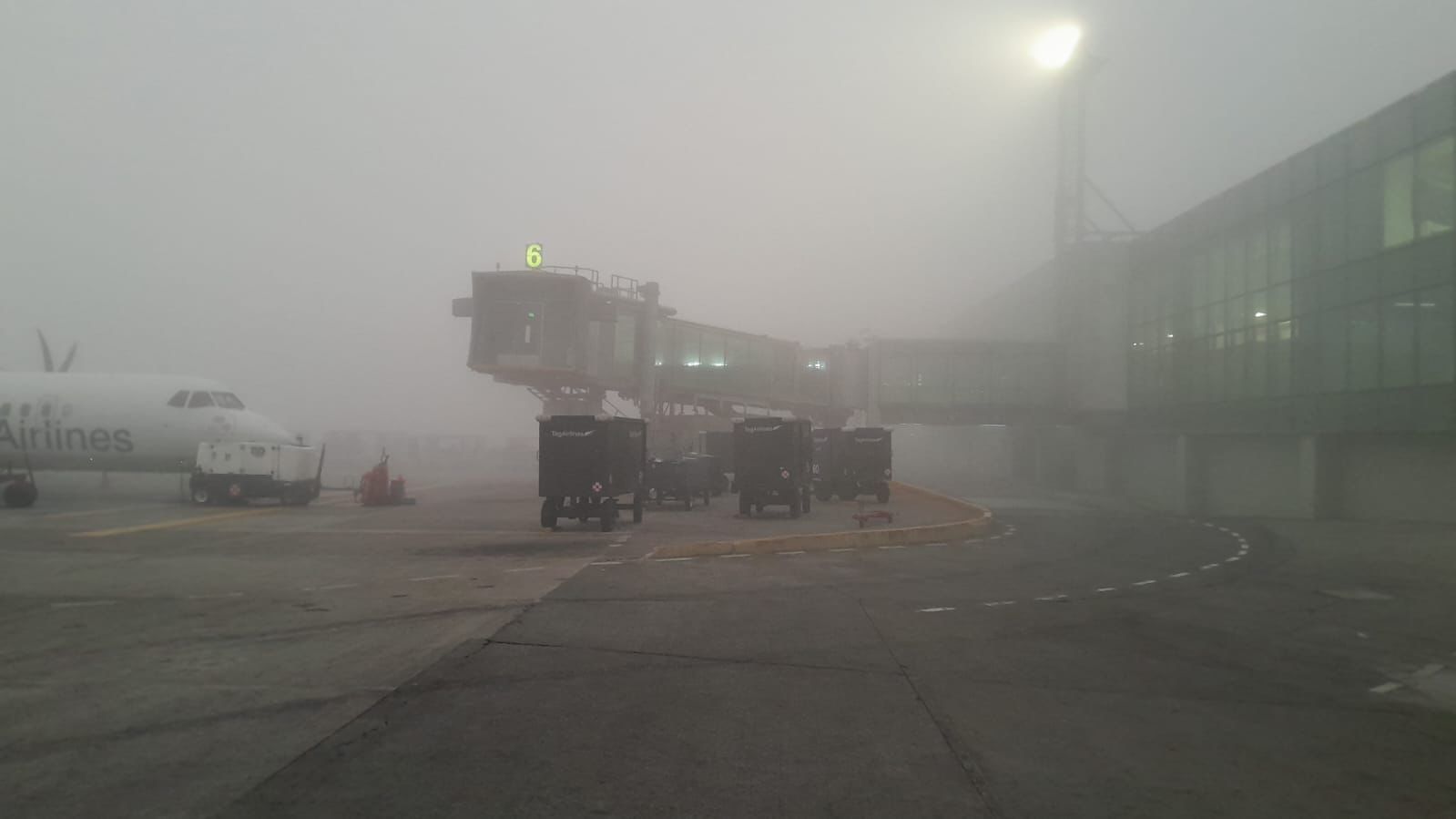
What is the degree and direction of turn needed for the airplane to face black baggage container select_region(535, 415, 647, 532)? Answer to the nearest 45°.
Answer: approximately 45° to its right

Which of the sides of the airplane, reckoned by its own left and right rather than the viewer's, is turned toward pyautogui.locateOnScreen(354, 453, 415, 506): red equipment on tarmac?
front

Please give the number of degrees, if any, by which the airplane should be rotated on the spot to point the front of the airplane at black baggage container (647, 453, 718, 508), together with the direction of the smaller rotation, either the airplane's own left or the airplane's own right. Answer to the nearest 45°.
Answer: approximately 45° to the airplane's own right

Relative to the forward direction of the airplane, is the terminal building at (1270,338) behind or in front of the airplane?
in front

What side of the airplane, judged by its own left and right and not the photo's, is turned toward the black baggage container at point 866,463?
front

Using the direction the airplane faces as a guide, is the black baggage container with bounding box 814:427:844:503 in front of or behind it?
in front

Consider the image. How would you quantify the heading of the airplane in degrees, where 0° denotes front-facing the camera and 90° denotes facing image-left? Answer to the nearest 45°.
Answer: approximately 270°
